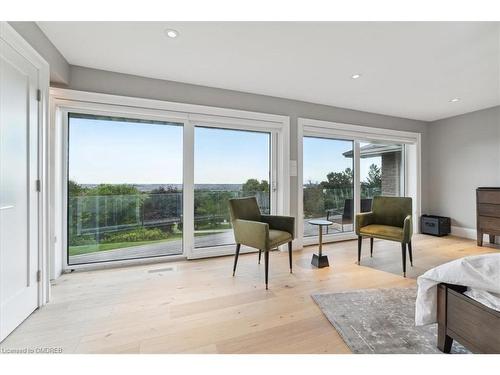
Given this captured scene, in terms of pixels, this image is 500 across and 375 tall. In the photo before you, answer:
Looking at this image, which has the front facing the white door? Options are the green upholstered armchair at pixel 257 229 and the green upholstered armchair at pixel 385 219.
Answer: the green upholstered armchair at pixel 385 219

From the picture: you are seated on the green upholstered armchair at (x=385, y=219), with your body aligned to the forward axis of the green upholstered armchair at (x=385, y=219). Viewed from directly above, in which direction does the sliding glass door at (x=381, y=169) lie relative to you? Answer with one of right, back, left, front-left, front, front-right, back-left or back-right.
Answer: back-right

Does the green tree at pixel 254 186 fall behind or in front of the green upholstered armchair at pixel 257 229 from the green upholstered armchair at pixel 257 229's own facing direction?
behind

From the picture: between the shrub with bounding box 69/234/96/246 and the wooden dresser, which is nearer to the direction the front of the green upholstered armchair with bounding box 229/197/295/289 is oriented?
the wooden dresser

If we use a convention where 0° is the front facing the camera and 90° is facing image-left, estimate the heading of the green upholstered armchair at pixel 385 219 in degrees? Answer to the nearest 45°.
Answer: approximately 45°

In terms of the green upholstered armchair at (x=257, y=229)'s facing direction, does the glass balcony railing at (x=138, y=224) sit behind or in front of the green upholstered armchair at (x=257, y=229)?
behind

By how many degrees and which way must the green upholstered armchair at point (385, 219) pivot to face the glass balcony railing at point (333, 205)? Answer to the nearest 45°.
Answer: approximately 90° to its right

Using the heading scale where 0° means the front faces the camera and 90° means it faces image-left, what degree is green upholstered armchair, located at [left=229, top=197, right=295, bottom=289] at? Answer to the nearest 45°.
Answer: approximately 315°
